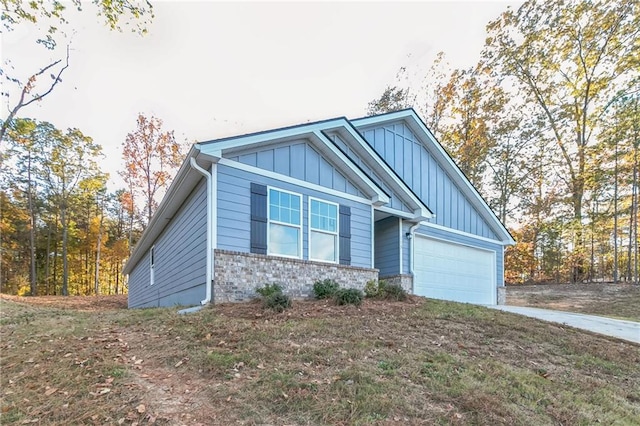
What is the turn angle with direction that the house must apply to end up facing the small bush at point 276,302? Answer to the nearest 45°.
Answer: approximately 45° to its right

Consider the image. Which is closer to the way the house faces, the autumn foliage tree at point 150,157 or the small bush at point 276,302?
the small bush

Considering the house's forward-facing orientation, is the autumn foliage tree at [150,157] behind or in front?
behind

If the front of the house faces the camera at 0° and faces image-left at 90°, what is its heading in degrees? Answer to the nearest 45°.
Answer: approximately 315°
